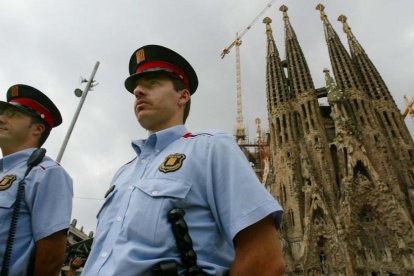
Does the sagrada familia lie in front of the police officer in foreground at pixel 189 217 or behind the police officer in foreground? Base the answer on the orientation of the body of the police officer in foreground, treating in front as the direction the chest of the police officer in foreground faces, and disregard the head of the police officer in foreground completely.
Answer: behind

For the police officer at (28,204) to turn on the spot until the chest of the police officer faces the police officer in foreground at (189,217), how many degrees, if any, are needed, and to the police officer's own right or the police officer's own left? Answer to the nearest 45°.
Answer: approximately 90° to the police officer's own left

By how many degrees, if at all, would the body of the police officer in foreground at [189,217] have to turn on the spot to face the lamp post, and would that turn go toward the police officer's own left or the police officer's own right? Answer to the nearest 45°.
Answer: approximately 90° to the police officer's own right

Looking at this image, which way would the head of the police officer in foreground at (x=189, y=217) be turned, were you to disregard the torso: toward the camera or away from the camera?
toward the camera

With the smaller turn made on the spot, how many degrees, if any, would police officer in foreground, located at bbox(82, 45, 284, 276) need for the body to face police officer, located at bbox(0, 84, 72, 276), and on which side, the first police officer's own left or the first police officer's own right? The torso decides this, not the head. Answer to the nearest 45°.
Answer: approximately 90° to the first police officer's own right

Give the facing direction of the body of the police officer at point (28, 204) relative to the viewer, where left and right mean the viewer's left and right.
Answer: facing the viewer and to the left of the viewer

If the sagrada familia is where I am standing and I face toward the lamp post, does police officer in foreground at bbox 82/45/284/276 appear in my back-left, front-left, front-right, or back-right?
front-left

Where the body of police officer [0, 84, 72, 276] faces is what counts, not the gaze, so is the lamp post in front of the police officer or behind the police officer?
behind

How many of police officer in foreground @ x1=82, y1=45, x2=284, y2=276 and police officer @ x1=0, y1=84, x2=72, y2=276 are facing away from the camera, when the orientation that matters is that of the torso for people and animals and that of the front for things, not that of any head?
0
